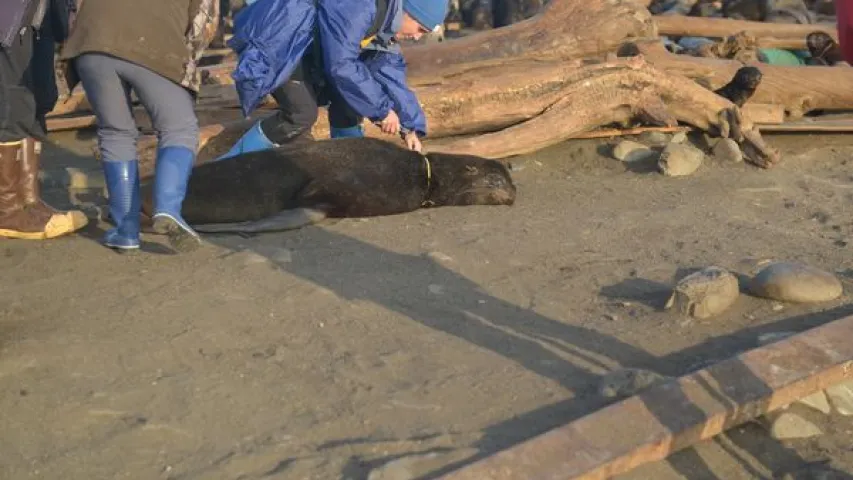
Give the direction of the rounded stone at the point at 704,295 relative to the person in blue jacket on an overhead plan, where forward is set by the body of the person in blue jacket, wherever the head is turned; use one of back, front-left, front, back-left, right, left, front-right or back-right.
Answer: front-right

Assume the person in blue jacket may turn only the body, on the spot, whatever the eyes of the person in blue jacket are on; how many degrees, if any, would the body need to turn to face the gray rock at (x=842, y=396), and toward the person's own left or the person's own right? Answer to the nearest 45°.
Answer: approximately 45° to the person's own right

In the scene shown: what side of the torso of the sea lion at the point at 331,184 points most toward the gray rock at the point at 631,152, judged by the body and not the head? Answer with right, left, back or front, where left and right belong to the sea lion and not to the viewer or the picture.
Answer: front

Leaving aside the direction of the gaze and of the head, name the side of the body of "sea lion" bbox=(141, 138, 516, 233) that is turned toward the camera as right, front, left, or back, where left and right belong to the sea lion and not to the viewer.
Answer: right

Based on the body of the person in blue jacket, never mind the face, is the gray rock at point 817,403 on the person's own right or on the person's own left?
on the person's own right

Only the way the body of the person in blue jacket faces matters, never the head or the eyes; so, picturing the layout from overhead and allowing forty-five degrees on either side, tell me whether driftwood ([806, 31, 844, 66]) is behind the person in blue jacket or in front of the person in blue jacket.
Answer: in front

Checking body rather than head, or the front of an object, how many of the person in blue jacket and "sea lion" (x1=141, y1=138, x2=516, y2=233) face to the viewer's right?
2

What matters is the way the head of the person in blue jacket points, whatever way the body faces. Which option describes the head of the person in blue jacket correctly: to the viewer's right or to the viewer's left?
to the viewer's right

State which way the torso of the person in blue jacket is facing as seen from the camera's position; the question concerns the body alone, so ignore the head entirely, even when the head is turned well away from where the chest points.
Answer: to the viewer's right

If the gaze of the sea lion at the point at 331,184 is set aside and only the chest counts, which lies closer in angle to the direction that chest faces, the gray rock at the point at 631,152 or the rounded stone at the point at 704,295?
the gray rock
